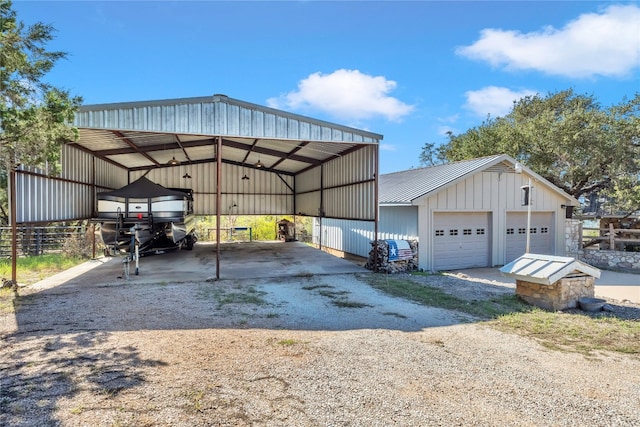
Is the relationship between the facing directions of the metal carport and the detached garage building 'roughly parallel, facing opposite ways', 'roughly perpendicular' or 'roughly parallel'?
roughly parallel

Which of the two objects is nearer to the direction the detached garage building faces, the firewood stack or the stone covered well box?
the stone covered well box

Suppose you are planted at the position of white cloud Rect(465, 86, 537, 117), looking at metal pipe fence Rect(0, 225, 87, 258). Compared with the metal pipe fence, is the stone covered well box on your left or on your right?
left

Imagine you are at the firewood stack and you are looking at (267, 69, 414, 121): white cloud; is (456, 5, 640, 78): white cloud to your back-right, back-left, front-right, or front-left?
front-right

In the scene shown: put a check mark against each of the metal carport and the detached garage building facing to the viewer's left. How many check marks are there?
0

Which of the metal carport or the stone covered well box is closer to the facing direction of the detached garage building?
the stone covered well box

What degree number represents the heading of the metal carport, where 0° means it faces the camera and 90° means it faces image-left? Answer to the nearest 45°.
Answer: approximately 0°

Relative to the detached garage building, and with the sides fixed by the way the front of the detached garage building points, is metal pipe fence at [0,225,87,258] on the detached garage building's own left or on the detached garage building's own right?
on the detached garage building's own right

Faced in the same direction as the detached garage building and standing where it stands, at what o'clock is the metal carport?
The metal carport is roughly at 4 o'clock from the detached garage building.
